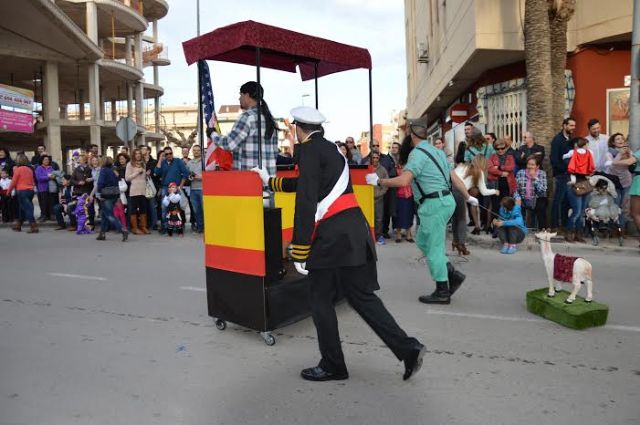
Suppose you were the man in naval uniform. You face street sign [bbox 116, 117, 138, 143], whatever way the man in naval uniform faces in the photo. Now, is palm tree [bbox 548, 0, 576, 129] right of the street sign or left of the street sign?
right

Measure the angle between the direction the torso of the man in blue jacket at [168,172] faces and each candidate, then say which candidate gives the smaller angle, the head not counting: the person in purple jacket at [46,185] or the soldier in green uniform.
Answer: the soldier in green uniform

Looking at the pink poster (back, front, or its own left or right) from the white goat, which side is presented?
front

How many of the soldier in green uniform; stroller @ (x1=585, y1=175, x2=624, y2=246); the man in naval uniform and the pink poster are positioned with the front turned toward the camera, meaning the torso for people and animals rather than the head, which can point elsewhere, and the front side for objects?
2

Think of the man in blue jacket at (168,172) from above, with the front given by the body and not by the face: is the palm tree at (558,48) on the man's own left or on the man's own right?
on the man's own left

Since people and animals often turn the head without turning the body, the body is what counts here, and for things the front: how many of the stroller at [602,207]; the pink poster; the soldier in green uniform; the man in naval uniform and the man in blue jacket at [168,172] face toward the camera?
3

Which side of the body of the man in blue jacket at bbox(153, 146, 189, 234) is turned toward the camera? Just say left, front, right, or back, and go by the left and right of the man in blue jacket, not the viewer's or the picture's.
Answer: front

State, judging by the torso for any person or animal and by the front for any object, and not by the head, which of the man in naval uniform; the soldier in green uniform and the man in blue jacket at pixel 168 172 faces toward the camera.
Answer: the man in blue jacket

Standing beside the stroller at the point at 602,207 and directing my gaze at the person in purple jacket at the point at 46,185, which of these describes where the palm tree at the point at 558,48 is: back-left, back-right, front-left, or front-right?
front-right

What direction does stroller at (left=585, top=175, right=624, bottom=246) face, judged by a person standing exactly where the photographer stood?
facing the viewer

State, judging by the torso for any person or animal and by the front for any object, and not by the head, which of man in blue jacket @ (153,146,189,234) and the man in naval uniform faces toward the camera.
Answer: the man in blue jacket

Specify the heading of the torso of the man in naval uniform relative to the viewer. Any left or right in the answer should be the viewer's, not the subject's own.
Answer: facing away from the viewer and to the left of the viewer

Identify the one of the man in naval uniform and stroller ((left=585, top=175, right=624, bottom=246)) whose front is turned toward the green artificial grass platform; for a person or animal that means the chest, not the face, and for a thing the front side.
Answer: the stroller
